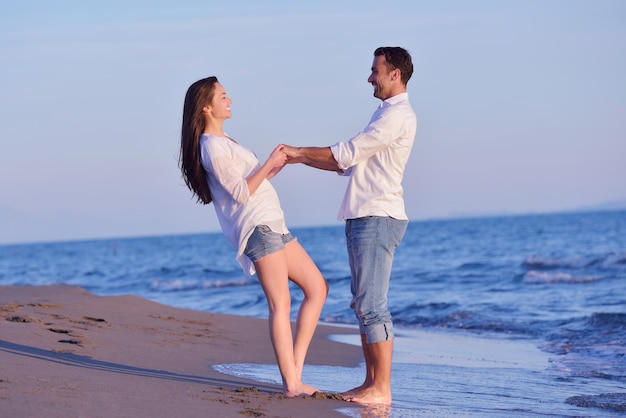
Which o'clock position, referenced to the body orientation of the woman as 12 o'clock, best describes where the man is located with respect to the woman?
The man is roughly at 12 o'clock from the woman.

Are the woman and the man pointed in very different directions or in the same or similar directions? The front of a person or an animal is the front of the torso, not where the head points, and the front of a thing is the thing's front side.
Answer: very different directions

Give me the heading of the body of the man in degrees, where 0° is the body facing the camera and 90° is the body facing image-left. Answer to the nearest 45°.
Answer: approximately 90°

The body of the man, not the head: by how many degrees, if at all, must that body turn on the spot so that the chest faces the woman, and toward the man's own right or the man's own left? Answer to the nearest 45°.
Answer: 0° — they already face them

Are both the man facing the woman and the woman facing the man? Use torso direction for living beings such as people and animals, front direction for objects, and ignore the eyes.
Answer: yes

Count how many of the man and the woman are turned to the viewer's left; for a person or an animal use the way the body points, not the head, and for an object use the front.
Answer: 1

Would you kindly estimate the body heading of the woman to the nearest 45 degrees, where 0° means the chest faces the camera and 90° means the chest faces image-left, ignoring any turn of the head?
approximately 270°

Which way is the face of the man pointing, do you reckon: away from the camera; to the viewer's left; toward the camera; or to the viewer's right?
to the viewer's left
